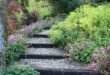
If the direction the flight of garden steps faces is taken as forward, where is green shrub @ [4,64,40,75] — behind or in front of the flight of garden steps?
in front

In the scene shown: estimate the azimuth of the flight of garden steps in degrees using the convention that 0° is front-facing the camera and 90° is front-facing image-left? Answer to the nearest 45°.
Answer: approximately 0°

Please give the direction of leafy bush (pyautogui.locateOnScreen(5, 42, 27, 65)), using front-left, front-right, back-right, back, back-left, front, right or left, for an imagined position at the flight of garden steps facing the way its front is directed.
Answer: right

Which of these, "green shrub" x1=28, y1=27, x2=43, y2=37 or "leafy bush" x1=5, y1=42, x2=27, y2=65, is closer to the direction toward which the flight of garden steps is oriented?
the leafy bush
